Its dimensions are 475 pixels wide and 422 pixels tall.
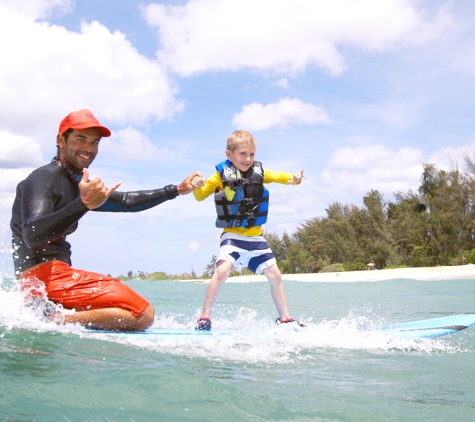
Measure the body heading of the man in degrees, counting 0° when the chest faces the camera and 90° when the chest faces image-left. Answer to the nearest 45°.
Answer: approximately 270°

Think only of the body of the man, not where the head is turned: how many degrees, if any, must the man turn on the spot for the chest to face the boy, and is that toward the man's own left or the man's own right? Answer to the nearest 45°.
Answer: approximately 45° to the man's own left

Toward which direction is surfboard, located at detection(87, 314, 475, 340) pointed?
to the viewer's right
